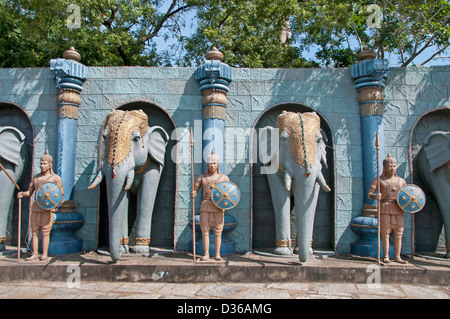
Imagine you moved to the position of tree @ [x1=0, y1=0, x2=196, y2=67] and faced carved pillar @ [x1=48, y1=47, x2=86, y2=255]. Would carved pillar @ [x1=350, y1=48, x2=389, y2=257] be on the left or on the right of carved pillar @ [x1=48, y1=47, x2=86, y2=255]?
left

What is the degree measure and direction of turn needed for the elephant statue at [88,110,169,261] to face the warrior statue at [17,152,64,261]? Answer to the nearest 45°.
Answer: approximately 45° to its right

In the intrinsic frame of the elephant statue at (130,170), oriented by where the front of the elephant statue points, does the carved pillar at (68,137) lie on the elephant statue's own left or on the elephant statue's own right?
on the elephant statue's own right

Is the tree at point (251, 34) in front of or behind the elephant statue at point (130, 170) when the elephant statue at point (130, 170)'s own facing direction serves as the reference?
behind

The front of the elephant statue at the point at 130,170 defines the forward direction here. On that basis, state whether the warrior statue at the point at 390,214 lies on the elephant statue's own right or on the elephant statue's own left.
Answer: on the elephant statue's own left

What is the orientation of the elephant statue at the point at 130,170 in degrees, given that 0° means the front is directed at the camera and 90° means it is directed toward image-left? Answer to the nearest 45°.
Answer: approximately 45°

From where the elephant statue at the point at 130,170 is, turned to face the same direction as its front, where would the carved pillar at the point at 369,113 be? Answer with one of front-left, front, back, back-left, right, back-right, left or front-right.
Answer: back-left

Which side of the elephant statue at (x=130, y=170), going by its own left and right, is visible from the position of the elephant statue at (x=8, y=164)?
right

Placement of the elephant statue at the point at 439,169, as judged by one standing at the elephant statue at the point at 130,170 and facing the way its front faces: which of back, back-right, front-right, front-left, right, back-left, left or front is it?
back-left

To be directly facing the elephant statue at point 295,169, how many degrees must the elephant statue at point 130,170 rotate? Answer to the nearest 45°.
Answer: approximately 135° to its left

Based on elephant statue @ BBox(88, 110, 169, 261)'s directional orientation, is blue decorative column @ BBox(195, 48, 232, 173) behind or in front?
behind
